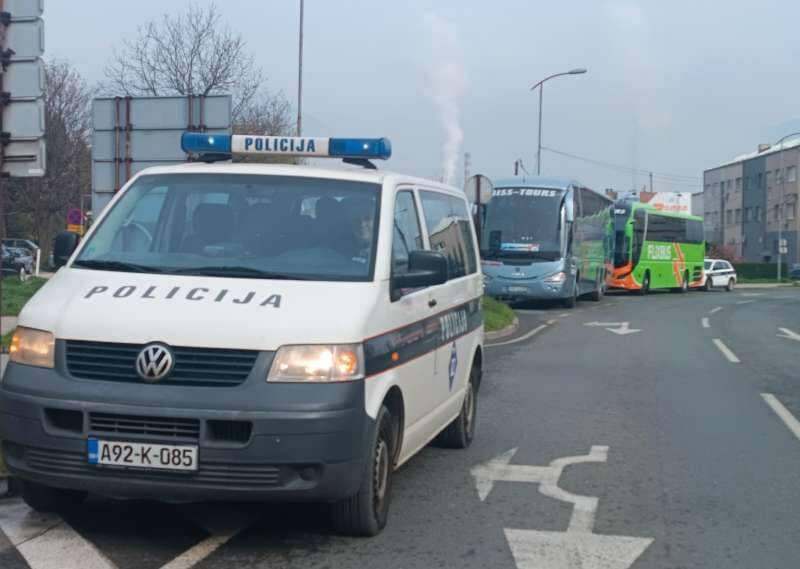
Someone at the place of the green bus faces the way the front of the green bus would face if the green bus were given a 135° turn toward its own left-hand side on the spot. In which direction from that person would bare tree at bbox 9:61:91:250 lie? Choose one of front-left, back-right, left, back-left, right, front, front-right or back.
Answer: back

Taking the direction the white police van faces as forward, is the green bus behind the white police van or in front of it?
behind

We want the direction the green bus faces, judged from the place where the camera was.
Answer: facing the viewer and to the left of the viewer

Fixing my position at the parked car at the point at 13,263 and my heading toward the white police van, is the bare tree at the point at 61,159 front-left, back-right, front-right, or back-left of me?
back-left

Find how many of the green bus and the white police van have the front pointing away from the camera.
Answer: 0

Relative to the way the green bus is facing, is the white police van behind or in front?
in front

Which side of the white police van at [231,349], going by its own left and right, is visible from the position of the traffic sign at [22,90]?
right

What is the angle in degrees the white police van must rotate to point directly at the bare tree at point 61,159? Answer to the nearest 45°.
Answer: approximately 135° to its right
